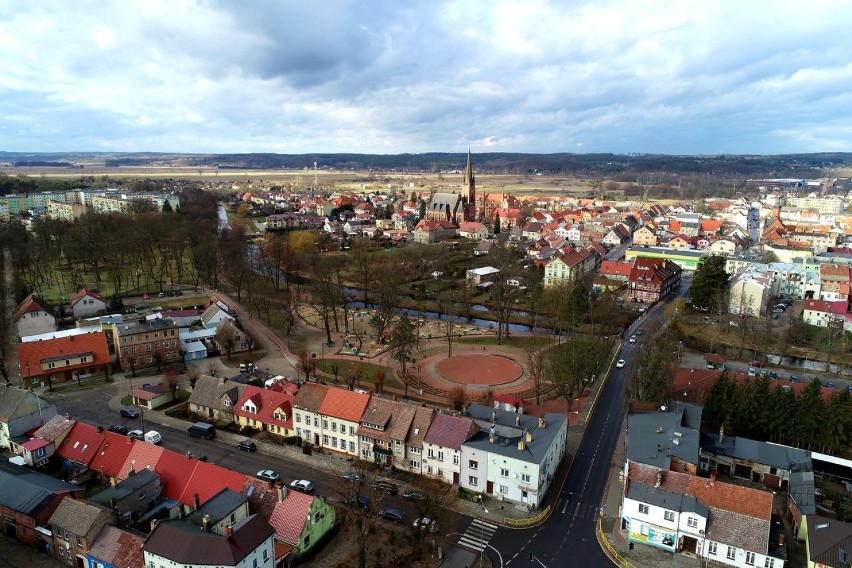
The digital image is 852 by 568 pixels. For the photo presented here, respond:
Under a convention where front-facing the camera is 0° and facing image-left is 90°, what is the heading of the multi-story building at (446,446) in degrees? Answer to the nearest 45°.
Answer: approximately 45°

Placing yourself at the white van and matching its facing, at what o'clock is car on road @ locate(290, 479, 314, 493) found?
The car on road is roughly at 12 o'clock from the white van.

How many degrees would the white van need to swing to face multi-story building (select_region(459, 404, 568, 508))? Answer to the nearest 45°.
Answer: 0° — it already faces it

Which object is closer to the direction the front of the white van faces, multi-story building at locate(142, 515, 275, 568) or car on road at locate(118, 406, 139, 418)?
the multi-story building

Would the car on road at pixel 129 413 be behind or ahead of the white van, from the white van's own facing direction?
behind

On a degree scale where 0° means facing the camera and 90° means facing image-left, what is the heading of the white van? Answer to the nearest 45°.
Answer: approximately 315°

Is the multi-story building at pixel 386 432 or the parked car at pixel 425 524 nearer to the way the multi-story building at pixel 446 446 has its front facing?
the parked car

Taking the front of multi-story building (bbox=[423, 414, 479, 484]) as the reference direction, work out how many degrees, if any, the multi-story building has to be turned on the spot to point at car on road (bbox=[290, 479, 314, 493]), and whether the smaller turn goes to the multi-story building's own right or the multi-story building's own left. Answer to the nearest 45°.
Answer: approximately 45° to the multi-story building's own right

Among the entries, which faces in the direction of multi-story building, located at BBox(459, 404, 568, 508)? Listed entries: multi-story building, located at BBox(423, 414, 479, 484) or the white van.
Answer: the white van

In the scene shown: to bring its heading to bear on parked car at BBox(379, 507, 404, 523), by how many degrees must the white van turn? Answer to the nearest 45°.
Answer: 0° — it already faces it

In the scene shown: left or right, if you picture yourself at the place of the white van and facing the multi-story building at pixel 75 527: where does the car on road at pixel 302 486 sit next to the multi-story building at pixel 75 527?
left

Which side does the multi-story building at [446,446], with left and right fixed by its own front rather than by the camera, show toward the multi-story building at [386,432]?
right
